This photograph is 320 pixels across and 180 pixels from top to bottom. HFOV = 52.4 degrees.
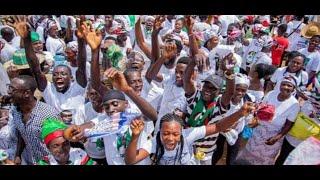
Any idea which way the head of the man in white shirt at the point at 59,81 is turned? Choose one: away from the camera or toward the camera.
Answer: toward the camera

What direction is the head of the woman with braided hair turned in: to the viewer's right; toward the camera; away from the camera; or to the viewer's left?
toward the camera

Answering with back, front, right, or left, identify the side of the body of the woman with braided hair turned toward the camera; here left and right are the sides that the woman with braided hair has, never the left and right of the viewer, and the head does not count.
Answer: front

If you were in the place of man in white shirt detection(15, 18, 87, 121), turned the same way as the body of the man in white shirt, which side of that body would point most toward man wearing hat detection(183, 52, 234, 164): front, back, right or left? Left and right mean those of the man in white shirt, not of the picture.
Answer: left

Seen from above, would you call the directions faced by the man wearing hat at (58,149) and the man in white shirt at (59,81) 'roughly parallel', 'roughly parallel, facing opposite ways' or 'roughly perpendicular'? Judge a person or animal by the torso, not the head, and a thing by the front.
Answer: roughly parallel

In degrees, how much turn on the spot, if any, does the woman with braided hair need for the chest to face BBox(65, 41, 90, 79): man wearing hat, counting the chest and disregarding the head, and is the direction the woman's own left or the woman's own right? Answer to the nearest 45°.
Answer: approximately 90° to the woman's own right

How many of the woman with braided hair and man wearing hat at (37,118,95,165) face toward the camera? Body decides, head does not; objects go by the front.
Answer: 2

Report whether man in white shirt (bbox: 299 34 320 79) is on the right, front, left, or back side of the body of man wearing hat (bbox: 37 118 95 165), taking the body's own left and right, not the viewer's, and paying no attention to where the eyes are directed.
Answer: left

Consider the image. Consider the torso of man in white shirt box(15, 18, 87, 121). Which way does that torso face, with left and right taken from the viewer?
facing the viewer

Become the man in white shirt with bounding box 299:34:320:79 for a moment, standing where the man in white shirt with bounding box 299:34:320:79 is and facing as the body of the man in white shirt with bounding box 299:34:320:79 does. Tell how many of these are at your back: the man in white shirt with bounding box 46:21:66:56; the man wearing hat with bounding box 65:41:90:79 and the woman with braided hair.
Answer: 0

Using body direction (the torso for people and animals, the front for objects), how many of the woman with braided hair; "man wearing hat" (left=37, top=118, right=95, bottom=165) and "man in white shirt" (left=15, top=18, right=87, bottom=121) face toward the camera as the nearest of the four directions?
3

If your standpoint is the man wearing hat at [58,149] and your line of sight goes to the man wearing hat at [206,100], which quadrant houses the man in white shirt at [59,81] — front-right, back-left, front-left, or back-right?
front-left

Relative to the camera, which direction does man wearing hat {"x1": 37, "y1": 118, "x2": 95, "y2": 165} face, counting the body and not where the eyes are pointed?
toward the camera

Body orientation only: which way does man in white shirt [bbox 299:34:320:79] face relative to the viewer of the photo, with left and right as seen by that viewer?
facing the viewer and to the left of the viewer

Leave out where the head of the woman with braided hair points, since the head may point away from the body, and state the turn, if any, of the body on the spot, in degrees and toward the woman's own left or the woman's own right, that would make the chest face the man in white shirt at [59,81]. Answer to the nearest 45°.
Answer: approximately 90° to the woman's own right

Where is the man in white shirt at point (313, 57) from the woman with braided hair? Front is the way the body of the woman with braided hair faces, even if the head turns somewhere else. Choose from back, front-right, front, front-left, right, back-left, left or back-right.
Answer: left
